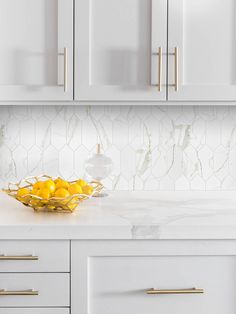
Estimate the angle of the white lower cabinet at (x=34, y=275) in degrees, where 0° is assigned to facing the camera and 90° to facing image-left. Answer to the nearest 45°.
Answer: approximately 0°

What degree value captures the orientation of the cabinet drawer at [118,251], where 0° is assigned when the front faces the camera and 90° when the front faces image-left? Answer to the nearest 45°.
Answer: approximately 0°

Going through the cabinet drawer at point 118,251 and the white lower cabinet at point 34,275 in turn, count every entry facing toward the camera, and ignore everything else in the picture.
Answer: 2
